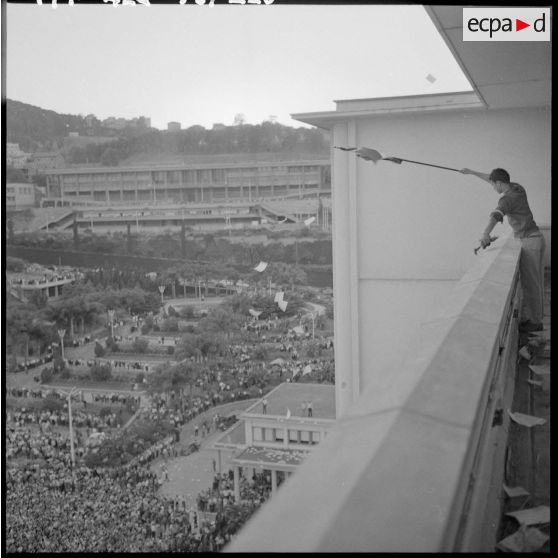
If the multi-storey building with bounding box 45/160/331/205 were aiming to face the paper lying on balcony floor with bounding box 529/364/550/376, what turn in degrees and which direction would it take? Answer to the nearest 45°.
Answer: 0° — it already faces it

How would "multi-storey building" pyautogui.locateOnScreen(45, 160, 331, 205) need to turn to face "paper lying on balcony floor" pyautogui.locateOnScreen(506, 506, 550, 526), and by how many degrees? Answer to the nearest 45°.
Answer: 0° — it already faces it

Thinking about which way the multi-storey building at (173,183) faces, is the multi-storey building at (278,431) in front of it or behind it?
in front

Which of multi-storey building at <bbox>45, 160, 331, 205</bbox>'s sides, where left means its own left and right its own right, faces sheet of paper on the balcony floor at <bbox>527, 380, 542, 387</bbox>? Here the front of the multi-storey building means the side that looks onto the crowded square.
front

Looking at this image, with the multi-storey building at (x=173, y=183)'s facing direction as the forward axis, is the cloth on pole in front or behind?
in front

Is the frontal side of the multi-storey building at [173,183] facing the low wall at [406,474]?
yes

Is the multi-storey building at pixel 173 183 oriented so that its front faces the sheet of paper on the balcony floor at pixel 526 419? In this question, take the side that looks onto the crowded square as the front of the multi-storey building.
yes

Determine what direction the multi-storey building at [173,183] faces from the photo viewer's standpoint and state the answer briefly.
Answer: facing the viewer
